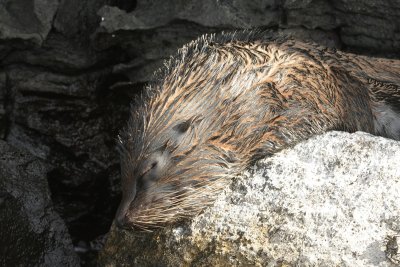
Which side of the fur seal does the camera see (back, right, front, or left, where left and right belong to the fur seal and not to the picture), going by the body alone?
left
